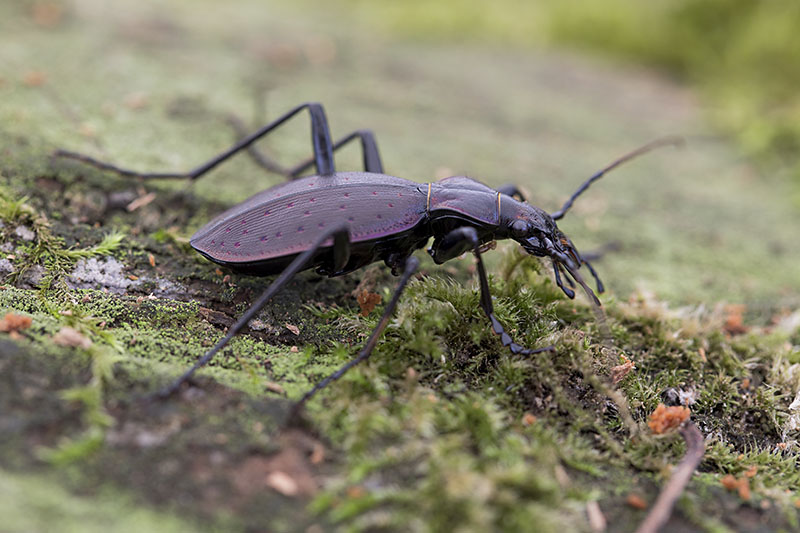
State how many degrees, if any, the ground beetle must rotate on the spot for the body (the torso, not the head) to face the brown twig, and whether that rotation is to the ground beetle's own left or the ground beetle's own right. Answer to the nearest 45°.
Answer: approximately 45° to the ground beetle's own right

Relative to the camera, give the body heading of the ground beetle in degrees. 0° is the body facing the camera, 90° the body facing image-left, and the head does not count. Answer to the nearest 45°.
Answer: approximately 270°
